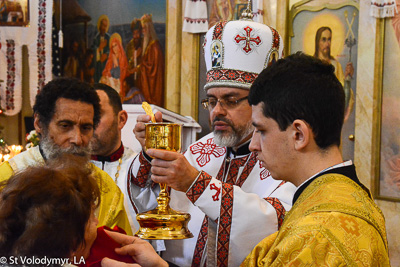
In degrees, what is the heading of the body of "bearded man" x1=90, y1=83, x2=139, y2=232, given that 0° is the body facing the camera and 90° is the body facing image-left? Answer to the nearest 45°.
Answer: approximately 45°

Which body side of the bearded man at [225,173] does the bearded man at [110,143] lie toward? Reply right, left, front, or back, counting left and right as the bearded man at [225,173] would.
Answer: right

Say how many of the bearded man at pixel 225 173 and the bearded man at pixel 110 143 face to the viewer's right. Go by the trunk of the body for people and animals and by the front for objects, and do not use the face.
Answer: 0

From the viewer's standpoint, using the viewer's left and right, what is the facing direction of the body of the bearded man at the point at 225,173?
facing the viewer and to the left of the viewer

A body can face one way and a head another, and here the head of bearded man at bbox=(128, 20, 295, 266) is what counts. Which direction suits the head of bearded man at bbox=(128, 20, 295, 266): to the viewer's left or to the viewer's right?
to the viewer's left
